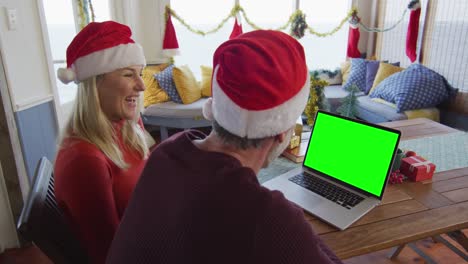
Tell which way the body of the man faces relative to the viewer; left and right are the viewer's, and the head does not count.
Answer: facing away from the viewer and to the right of the viewer

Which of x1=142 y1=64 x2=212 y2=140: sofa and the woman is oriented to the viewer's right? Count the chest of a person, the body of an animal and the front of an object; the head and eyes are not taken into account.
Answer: the woman

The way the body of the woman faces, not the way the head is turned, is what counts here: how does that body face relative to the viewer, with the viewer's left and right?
facing to the right of the viewer

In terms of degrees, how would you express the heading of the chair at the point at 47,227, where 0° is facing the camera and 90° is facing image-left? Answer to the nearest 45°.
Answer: approximately 270°

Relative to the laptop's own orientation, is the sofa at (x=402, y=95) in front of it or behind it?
behind
